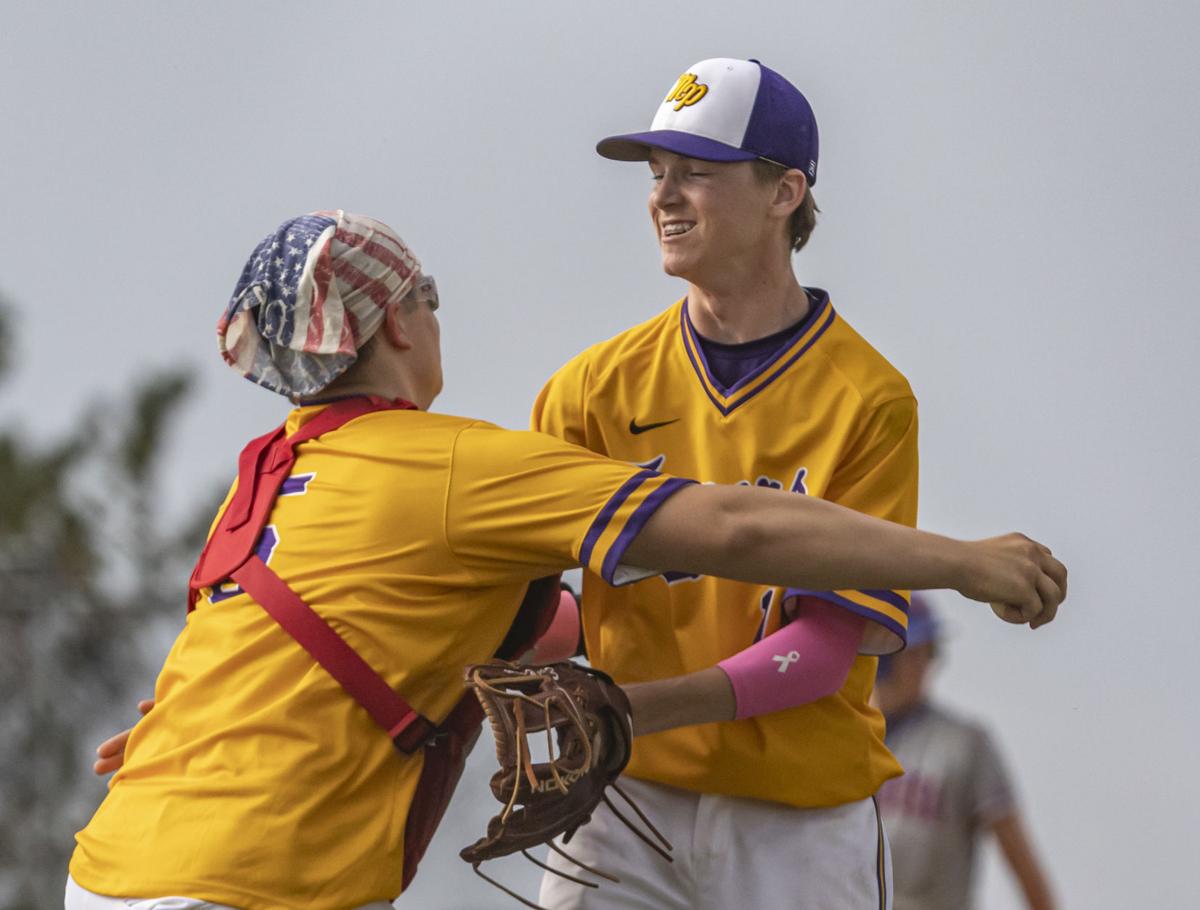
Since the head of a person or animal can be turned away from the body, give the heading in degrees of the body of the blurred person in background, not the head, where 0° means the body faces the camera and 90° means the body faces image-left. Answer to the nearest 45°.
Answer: approximately 45°

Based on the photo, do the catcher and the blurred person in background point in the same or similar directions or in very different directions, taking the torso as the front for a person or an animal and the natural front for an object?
very different directions

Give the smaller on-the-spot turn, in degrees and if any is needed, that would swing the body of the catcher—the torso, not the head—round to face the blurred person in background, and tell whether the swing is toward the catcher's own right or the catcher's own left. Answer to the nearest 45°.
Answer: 0° — they already face them

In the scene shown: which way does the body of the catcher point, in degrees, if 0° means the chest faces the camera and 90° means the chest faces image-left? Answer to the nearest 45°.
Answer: approximately 225°

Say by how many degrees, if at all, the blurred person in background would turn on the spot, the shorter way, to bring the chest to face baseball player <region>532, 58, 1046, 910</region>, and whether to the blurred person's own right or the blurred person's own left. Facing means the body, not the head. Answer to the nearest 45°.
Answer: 0° — they already face them

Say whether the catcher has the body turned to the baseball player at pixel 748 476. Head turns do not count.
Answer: yes
